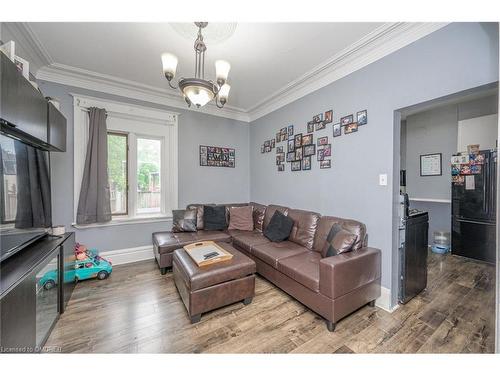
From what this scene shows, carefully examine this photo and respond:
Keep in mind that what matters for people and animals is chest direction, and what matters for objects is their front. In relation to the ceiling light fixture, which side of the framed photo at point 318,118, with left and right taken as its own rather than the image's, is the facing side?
front

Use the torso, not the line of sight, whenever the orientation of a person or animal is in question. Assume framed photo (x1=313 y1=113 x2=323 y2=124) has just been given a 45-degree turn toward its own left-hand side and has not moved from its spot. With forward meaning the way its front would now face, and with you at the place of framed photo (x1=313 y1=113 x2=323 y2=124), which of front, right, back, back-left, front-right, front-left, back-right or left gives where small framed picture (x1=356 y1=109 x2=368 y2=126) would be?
front-left

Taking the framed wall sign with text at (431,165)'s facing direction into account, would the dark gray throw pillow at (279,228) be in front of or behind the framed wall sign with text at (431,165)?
in front

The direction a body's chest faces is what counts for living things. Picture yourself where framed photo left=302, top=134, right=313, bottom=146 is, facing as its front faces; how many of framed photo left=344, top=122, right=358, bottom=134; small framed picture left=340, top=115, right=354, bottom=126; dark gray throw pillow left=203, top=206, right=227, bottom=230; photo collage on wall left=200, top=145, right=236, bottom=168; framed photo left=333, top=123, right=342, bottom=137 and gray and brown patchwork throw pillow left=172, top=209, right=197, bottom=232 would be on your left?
3

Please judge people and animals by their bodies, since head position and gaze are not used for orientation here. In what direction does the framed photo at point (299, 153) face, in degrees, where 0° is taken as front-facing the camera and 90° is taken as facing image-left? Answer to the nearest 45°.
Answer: approximately 45°

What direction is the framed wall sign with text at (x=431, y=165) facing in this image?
toward the camera

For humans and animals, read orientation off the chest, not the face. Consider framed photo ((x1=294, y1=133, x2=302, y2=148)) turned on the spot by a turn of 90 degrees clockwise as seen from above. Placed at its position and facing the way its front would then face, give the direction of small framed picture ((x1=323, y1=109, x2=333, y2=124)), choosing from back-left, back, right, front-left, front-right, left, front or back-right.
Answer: back

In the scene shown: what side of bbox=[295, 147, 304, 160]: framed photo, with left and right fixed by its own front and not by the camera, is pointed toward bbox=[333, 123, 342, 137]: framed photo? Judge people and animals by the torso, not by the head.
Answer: left

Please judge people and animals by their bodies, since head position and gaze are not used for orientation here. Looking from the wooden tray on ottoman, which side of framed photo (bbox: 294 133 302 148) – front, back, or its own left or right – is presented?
front

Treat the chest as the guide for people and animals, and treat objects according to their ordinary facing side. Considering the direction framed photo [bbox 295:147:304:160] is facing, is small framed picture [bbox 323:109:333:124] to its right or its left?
on its left

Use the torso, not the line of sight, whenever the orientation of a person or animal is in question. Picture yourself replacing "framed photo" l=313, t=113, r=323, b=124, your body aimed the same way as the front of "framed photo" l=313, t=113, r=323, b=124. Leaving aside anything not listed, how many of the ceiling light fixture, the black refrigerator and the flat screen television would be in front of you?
2

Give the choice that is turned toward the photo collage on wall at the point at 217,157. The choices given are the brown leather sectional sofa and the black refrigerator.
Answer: the black refrigerator

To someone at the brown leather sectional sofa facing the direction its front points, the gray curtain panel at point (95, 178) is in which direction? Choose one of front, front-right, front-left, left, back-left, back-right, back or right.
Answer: front-right

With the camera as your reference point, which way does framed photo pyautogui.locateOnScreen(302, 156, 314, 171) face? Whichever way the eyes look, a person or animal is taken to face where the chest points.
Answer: facing the viewer and to the left of the viewer
